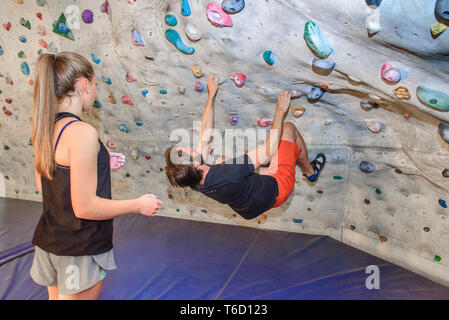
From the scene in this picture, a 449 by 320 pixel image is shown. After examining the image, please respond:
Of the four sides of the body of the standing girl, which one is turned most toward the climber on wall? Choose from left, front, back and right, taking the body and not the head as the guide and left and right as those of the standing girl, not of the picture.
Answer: front

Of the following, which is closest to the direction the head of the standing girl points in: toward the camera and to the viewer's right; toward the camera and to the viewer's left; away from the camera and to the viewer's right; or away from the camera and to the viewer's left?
away from the camera and to the viewer's right

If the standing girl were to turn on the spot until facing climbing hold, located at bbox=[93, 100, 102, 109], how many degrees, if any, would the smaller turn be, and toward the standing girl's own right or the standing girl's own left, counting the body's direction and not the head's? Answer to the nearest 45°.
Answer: approximately 45° to the standing girl's own left

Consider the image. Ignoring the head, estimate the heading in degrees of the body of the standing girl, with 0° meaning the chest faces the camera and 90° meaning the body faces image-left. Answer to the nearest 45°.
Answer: approximately 225°
